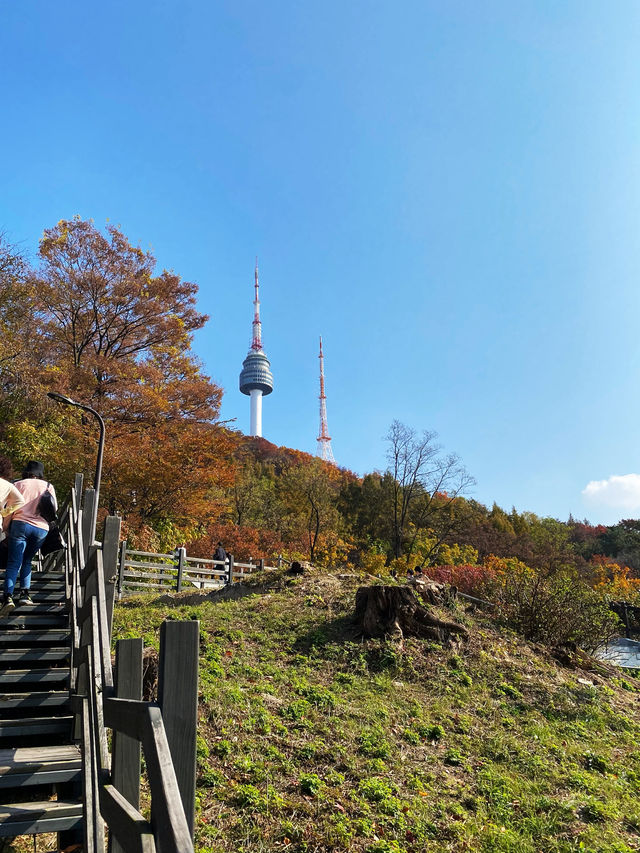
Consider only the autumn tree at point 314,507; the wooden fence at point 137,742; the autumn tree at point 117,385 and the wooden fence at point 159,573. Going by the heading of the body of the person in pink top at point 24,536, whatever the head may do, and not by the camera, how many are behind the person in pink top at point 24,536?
1

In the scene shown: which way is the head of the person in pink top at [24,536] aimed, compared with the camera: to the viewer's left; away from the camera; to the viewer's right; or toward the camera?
away from the camera

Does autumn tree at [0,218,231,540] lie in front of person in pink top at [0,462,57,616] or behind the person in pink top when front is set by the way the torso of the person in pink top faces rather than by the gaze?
in front

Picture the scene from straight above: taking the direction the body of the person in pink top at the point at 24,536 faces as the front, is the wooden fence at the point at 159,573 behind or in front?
in front

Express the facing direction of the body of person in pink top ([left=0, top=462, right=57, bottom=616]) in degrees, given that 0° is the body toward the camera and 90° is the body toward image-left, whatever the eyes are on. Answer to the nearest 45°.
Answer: approximately 180°

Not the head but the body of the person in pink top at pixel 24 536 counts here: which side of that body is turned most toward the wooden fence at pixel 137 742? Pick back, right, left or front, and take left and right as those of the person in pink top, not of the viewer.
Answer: back
